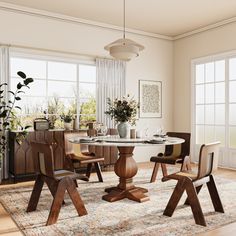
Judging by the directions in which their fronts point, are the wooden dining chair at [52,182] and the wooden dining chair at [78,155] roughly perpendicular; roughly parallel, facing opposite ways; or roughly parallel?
roughly perpendicular

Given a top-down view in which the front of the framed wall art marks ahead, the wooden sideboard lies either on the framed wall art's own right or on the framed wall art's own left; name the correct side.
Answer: on the framed wall art's own right

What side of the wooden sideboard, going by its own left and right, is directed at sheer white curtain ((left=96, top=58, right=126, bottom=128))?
left

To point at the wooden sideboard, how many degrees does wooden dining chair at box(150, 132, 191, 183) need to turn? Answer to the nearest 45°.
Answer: approximately 45° to its right

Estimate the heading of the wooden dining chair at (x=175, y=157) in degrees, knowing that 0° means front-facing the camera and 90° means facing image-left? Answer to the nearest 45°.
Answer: approximately 45°

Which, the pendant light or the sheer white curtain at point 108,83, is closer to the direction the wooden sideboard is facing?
the pendant light

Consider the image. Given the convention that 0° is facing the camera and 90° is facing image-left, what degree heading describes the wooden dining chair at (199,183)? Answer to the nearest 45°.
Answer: approximately 135°

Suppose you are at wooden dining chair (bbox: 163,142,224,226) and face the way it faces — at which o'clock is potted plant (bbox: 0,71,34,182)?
The potted plant is roughly at 11 o'clock from the wooden dining chair.

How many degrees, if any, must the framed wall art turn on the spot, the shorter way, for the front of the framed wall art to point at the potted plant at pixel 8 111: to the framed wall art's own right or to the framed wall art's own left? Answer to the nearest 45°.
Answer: approximately 90° to the framed wall art's own right

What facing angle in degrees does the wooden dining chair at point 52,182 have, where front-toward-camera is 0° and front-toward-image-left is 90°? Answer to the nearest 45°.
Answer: approximately 225°

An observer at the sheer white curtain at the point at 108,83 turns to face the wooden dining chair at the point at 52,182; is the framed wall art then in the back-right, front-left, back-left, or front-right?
back-left

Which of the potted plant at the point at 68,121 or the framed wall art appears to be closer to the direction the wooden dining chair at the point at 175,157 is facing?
the potted plant
